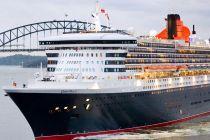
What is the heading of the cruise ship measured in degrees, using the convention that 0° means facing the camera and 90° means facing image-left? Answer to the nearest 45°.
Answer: approximately 45°
